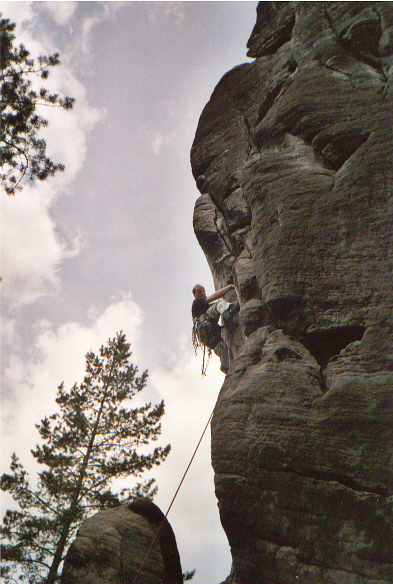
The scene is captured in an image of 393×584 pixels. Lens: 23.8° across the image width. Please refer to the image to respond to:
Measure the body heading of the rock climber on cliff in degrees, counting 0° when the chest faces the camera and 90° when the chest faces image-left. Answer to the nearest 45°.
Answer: approximately 270°
